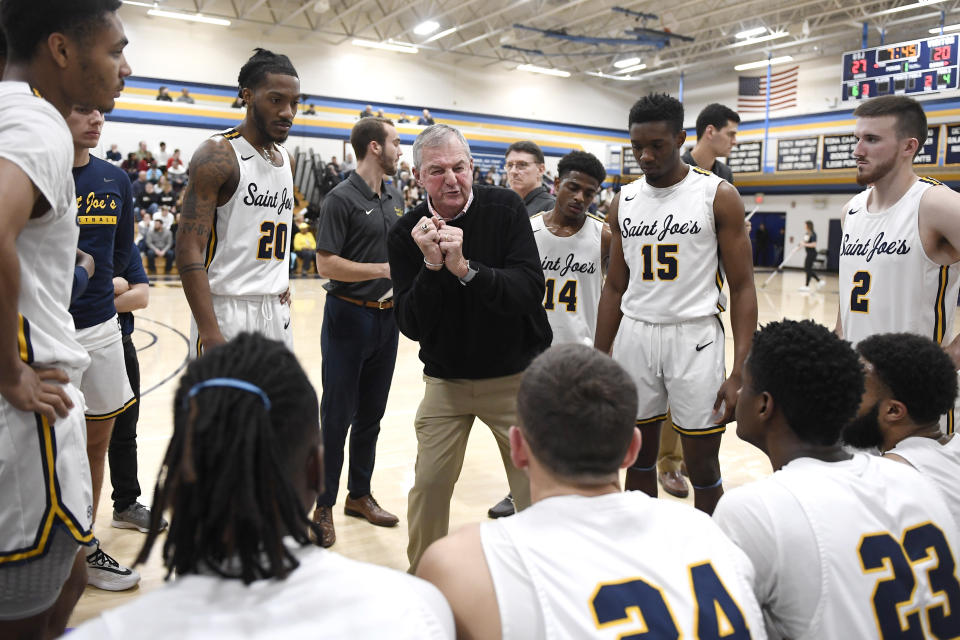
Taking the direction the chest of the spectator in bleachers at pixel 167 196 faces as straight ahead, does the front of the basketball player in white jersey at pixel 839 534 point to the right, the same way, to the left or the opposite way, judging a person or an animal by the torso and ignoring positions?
the opposite way

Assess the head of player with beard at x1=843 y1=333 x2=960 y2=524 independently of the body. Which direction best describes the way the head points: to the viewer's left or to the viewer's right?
to the viewer's left

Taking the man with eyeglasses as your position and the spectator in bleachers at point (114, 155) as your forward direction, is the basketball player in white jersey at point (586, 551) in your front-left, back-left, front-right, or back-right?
back-left

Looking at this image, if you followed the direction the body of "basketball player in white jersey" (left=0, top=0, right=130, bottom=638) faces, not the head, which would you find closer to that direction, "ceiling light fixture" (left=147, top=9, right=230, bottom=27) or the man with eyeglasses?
the man with eyeglasses

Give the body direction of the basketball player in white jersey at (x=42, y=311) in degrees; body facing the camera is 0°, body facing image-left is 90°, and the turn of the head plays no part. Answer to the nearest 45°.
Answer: approximately 270°

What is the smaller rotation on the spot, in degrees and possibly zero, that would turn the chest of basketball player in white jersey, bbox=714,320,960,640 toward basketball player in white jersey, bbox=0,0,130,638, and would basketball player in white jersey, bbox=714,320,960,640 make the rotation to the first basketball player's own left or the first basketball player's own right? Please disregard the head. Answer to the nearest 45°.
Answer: approximately 45° to the first basketball player's own left

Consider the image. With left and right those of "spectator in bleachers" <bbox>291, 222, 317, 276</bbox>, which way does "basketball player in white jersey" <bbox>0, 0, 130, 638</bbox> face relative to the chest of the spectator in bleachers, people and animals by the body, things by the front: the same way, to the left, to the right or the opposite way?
to the left

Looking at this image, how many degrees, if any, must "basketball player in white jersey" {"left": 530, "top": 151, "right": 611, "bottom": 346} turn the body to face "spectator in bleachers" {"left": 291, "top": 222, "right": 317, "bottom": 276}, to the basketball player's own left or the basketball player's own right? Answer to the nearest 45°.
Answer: approximately 135° to the basketball player's own right

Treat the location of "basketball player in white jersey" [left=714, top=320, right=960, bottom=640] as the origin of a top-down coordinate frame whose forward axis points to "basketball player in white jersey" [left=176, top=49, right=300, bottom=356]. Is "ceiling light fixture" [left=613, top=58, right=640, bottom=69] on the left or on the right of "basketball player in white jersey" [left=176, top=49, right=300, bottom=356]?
right

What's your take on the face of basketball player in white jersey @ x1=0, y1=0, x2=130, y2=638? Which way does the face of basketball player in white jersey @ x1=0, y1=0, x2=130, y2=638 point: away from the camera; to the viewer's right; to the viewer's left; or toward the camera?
to the viewer's right

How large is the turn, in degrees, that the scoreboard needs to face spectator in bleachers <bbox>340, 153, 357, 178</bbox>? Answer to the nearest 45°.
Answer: approximately 45° to its right

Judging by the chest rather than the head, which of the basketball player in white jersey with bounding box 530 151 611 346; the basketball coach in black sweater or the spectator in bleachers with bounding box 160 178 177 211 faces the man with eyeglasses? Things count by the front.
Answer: the spectator in bleachers

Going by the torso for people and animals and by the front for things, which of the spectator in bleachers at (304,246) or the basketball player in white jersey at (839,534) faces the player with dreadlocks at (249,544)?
the spectator in bleachers
